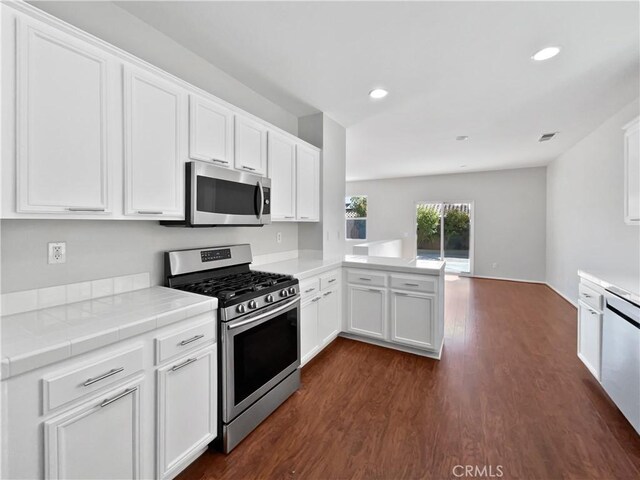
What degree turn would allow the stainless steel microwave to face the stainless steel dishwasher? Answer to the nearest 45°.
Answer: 0° — it already faces it

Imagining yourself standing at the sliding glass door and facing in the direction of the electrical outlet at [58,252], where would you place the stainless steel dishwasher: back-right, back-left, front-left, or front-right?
front-left

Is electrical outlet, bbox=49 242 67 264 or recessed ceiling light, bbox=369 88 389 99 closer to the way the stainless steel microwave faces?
the recessed ceiling light

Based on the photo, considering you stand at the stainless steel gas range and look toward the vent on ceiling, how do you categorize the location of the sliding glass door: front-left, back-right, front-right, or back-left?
front-left

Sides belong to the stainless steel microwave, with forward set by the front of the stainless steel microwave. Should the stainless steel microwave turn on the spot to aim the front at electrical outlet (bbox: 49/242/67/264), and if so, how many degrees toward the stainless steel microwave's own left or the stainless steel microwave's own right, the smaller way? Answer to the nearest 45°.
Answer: approximately 135° to the stainless steel microwave's own right

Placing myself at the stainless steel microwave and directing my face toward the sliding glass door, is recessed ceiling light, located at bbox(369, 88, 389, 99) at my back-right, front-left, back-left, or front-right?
front-right

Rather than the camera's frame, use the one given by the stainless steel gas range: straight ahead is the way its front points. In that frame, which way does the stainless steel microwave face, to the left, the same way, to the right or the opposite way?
the same way

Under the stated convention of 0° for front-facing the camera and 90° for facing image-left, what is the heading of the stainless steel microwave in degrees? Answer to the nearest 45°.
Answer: approximately 315°

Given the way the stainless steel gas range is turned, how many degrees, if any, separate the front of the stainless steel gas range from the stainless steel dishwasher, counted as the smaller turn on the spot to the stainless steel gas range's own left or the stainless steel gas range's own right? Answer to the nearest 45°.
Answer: approximately 45° to the stainless steel gas range's own left

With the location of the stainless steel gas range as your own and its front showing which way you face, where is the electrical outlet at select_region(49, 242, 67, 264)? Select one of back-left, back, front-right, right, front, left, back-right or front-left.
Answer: back-right

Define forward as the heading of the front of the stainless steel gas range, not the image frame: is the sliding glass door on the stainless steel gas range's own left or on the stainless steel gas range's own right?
on the stainless steel gas range's own left

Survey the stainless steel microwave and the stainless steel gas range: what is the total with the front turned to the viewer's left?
0

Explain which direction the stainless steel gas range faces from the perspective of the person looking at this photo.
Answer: facing the viewer and to the right of the viewer
